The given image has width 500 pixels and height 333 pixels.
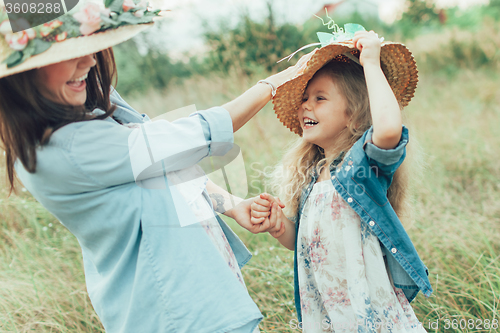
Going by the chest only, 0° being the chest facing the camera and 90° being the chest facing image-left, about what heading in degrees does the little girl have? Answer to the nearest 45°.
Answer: approximately 45°
